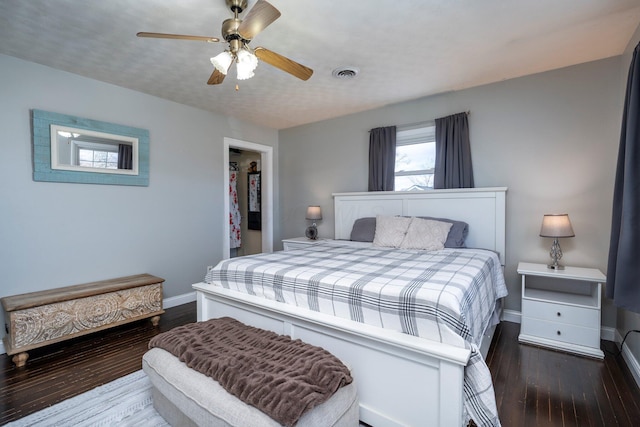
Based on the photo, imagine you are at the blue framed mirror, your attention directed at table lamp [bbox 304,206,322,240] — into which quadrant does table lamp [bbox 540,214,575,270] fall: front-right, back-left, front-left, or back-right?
front-right

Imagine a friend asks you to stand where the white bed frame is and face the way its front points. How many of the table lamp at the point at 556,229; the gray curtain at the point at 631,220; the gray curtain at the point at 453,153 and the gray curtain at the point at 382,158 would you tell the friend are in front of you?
0

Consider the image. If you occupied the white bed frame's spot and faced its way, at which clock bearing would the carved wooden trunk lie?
The carved wooden trunk is roughly at 2 o'clock from the white bed frame.

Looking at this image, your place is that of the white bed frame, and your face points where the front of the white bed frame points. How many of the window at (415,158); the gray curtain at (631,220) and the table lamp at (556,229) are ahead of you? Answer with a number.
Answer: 0

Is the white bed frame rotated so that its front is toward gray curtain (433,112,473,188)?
no

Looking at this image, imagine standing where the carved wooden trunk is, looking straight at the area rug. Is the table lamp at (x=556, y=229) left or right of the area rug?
left

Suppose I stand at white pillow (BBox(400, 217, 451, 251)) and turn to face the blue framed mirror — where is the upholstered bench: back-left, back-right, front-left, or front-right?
front-left

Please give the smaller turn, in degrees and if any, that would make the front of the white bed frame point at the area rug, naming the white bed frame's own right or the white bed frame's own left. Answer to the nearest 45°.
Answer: approximately 45° to the white bed frame's own right

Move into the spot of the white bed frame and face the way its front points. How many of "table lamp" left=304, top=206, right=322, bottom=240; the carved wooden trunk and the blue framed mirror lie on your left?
0

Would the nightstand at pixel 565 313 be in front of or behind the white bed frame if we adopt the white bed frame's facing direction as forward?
behind

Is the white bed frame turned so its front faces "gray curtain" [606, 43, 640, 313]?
no

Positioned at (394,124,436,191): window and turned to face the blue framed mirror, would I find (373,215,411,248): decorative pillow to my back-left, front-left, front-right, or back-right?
front-left

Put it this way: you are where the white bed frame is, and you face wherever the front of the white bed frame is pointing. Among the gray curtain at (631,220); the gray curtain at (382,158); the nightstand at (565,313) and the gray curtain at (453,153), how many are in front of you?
0

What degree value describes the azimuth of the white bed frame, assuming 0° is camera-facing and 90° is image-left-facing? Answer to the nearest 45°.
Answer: approximately 45°
